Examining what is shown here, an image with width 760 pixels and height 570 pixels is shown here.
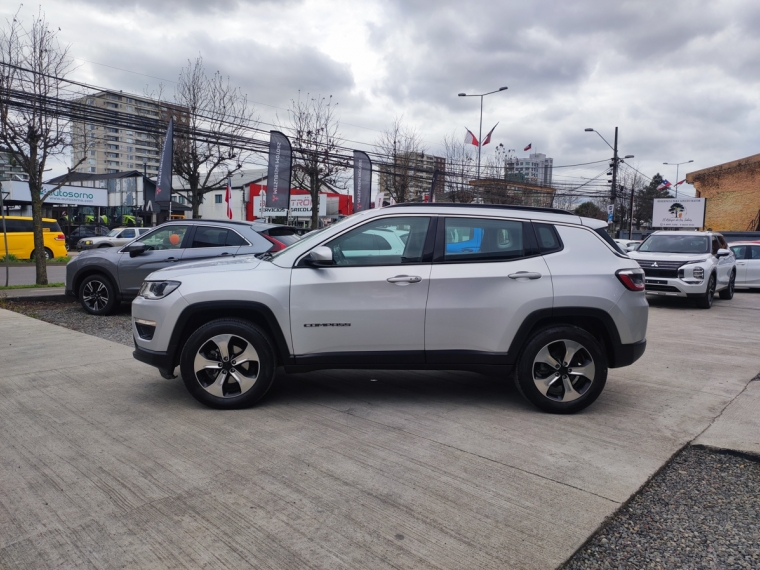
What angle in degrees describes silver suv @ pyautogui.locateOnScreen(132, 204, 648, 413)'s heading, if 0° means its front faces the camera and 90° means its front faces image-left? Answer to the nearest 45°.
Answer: approximately 90°

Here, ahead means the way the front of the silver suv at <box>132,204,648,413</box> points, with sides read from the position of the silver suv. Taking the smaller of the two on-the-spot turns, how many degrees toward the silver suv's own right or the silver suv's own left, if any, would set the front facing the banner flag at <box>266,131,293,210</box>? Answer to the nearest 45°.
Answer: approximately 90° to the silver suv's own right

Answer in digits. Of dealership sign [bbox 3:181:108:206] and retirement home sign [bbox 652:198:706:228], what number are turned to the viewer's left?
0

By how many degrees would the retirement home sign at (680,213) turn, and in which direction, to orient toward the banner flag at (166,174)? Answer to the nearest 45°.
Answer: approximately 45° to its right

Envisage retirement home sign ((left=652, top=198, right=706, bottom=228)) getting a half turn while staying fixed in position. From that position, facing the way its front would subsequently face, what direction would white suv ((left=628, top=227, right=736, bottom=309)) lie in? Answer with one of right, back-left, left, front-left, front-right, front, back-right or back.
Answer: back

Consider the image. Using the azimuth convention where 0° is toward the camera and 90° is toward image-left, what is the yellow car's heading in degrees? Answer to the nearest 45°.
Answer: approximately 90°

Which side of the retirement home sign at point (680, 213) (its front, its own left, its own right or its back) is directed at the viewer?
front

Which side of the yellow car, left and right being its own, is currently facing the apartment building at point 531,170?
back

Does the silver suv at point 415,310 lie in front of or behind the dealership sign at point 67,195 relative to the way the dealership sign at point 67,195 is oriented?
in front

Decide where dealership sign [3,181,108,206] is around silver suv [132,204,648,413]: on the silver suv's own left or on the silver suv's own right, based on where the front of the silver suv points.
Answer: on the silver suv's own right

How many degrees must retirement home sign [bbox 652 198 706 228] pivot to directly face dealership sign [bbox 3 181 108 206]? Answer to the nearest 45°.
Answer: approximately 45° to its right

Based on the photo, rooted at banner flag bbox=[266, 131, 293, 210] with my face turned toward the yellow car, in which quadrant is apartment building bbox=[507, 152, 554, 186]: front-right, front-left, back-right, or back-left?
back-right

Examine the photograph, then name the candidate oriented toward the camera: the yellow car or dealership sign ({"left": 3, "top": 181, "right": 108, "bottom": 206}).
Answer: the dealership sign

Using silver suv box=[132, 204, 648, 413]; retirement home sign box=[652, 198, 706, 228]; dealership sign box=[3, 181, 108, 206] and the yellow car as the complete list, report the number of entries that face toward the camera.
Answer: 2

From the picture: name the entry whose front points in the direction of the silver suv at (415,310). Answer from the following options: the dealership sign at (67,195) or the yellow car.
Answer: the dealership sign
